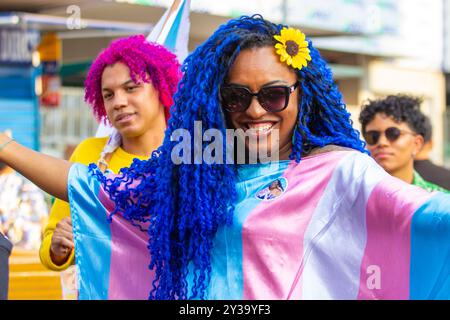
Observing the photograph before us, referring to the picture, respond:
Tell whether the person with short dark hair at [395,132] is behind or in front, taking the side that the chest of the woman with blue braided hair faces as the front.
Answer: behind

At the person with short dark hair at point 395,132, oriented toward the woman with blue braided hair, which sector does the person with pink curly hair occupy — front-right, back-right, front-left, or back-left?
front-right

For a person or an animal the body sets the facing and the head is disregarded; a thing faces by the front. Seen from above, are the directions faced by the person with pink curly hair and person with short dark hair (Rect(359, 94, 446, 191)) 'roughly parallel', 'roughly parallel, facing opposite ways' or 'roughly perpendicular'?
roughly parallel

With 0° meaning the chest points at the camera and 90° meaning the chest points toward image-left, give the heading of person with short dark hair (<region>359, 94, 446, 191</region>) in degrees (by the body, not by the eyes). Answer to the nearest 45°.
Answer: approximately 45°

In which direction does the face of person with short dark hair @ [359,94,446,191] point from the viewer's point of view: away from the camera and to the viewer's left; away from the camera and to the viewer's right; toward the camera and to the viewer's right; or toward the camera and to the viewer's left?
toward the camera and to the viewer's left

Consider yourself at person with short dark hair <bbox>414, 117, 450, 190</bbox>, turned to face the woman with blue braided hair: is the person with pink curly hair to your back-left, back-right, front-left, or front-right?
front-right

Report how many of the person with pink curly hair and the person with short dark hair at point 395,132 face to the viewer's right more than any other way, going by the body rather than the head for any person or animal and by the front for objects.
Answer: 0

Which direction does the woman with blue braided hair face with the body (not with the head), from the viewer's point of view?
toward the camera

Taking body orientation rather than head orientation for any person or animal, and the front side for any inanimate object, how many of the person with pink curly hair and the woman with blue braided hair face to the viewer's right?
0

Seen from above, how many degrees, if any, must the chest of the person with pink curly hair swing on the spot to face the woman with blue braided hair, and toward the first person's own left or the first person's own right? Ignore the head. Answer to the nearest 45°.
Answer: approximately 45° to the first person's own left

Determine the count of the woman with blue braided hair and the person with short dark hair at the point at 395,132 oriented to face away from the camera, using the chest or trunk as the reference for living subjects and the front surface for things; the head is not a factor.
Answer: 0

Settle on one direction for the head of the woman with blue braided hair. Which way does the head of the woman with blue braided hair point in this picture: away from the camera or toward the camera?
toward the camera
